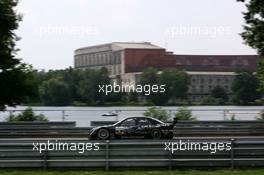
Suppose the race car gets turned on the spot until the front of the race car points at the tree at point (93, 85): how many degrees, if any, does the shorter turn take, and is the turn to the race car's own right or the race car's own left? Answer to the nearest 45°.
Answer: approximately 45° to the race car's own right

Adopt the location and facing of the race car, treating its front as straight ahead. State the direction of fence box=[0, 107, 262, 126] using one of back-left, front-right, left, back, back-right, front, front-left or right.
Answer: right

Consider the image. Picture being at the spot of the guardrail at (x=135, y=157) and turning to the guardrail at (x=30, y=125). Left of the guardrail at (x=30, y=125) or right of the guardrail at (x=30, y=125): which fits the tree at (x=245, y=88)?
right

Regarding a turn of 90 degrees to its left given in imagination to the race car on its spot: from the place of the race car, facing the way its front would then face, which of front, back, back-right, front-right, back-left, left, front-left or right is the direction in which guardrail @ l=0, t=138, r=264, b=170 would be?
front

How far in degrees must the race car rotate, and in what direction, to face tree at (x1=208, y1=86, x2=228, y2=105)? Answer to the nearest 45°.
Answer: approximately 135° to its right

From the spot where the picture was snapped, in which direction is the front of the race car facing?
facing to the left of the viewer

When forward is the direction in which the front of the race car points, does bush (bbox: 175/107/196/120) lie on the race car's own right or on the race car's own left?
on the race car's own right

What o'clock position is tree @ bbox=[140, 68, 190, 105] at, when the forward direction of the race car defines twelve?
The tree is roughly at 4 o'clock from the race car.

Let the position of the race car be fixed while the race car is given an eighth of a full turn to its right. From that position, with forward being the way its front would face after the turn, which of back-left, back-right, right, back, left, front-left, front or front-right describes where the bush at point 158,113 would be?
front-right

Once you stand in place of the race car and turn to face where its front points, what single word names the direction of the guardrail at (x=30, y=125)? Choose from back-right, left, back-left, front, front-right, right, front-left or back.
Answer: front-right

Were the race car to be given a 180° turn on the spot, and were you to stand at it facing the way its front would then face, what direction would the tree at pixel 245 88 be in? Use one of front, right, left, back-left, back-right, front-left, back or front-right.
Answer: front-left

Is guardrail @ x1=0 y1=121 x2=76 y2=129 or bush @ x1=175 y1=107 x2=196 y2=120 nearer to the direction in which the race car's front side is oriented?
the guardrail

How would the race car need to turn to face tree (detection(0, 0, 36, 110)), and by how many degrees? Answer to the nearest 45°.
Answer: approximately 45° to its right

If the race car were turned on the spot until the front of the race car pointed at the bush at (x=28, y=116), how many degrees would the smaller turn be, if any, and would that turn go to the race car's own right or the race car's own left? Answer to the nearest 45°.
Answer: approximately 45° to the race car's own right
